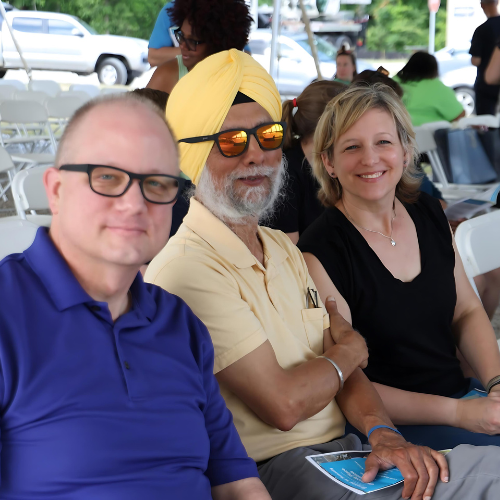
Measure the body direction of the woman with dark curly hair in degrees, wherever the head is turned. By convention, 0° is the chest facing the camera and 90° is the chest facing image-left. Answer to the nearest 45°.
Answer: approximately 45°

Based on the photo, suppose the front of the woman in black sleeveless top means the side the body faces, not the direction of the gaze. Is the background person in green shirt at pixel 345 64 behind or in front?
behind

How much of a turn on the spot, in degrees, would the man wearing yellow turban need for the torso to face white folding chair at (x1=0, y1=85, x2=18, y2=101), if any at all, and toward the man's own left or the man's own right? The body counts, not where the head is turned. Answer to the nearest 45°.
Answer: approximately 180°

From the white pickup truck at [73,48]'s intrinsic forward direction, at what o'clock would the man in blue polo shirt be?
The man in blue polo shirt is roughly at 3 o'clock from the white pickup truck.

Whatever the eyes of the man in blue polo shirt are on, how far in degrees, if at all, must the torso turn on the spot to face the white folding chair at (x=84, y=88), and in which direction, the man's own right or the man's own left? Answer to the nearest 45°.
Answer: approximately 135° to the man's own left

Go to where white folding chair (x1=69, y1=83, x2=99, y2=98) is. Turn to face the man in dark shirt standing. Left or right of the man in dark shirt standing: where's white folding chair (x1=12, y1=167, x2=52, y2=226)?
right

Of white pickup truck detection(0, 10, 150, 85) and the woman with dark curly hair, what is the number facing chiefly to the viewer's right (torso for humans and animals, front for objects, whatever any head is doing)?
1

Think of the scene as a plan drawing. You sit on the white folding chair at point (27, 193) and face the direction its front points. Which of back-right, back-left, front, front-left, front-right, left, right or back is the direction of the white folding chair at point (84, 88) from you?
back-left

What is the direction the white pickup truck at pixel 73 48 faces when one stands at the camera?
facing to the right of the viewer
